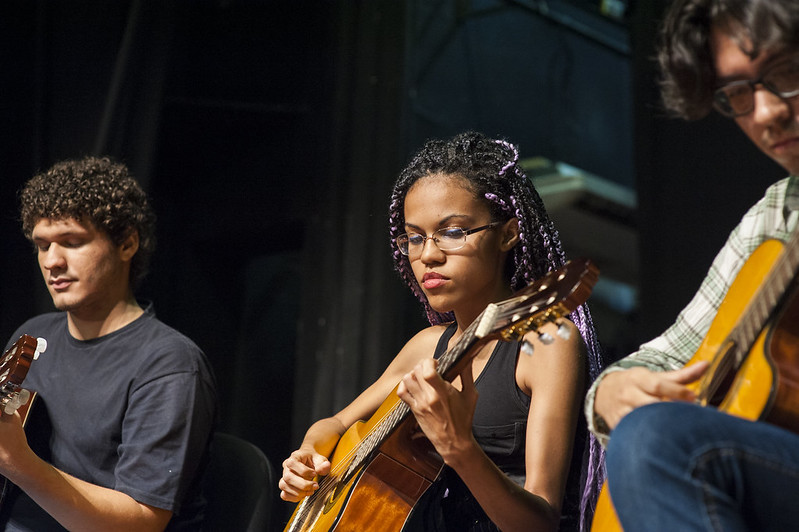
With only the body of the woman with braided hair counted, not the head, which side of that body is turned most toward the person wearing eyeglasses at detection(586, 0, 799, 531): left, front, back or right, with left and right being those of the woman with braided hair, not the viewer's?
left

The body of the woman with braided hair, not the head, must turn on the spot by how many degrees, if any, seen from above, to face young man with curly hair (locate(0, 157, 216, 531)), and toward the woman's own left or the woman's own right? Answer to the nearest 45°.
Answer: approximately 45° to the woman's own right

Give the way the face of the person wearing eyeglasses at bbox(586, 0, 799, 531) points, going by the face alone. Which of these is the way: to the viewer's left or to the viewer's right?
to the viewer's left

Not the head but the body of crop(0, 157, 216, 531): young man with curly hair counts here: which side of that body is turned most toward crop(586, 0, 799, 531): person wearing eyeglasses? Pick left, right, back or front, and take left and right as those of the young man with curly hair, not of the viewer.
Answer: left

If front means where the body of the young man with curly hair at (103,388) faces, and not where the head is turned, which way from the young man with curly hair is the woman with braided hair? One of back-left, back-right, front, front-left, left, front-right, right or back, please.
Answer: left

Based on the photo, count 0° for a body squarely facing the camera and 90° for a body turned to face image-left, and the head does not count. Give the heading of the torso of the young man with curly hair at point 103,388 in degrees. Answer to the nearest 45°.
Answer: approximately 45°

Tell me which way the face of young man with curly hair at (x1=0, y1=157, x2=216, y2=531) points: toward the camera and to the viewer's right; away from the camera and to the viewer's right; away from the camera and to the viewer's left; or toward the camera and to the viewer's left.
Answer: toward the camera and to the viewer's left

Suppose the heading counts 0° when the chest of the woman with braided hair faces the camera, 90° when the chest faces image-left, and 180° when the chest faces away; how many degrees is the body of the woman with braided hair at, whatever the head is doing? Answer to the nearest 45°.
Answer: approximately 45°

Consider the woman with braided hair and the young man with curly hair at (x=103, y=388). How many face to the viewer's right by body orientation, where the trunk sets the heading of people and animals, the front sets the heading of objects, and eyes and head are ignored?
0
